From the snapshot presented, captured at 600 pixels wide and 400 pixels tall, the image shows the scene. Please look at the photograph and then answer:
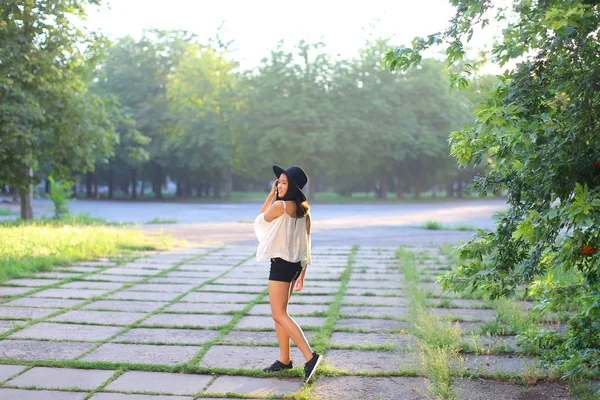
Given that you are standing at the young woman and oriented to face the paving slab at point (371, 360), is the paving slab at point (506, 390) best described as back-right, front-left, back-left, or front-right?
front-right

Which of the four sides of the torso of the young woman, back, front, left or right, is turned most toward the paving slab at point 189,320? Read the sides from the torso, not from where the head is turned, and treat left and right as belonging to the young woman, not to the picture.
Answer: front

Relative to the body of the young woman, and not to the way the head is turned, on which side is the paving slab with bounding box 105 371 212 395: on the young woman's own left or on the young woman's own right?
on the young woman's own left

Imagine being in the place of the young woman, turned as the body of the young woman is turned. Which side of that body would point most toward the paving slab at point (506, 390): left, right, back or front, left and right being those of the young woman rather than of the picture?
back

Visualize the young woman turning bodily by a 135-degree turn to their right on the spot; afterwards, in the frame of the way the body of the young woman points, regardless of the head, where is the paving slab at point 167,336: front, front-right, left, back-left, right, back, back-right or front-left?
back-left

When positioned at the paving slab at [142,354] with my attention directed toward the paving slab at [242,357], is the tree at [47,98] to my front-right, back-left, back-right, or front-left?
back-left

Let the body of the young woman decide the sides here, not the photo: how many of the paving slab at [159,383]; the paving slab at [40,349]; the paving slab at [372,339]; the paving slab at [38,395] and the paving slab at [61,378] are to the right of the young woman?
1

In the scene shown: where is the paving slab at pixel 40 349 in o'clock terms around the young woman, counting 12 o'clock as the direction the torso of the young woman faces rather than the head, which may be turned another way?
The paving slab is roughly at 11 o'clock from the young woman.

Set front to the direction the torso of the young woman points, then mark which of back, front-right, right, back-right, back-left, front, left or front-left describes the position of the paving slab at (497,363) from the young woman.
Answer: back-right

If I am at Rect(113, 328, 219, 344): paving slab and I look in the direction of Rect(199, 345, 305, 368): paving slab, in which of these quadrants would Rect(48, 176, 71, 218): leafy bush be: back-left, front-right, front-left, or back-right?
back-left

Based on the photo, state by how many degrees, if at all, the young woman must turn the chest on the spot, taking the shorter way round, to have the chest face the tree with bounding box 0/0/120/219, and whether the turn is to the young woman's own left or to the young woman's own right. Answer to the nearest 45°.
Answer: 0° — they already face it

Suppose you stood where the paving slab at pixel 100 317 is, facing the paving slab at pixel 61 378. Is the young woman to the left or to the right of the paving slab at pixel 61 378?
left

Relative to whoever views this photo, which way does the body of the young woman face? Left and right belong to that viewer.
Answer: facing away from the viewer and to the left of the viewer

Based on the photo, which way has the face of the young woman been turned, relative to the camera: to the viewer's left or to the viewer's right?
to the viewer's left
